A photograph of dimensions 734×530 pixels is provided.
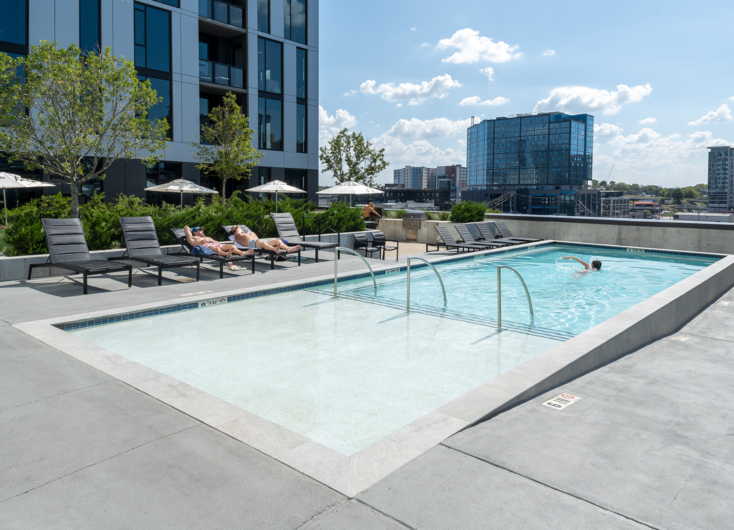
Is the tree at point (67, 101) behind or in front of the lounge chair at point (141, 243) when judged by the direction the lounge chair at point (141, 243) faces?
behind

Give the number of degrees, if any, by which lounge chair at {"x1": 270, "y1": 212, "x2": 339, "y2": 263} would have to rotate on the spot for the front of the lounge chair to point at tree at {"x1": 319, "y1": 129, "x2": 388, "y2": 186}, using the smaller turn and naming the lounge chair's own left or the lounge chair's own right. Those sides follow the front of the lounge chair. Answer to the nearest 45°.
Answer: approximately 135° to the lounge chair's own left

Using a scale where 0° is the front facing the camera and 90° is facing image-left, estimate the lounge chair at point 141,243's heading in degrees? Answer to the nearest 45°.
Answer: approximately 315°
